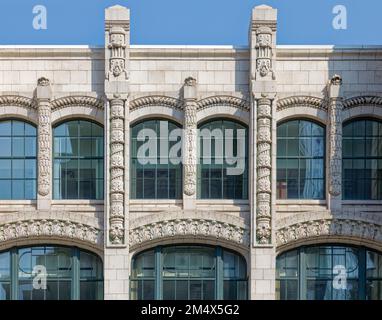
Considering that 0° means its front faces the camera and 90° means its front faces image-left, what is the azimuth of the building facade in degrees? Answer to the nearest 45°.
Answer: approximately 0°
